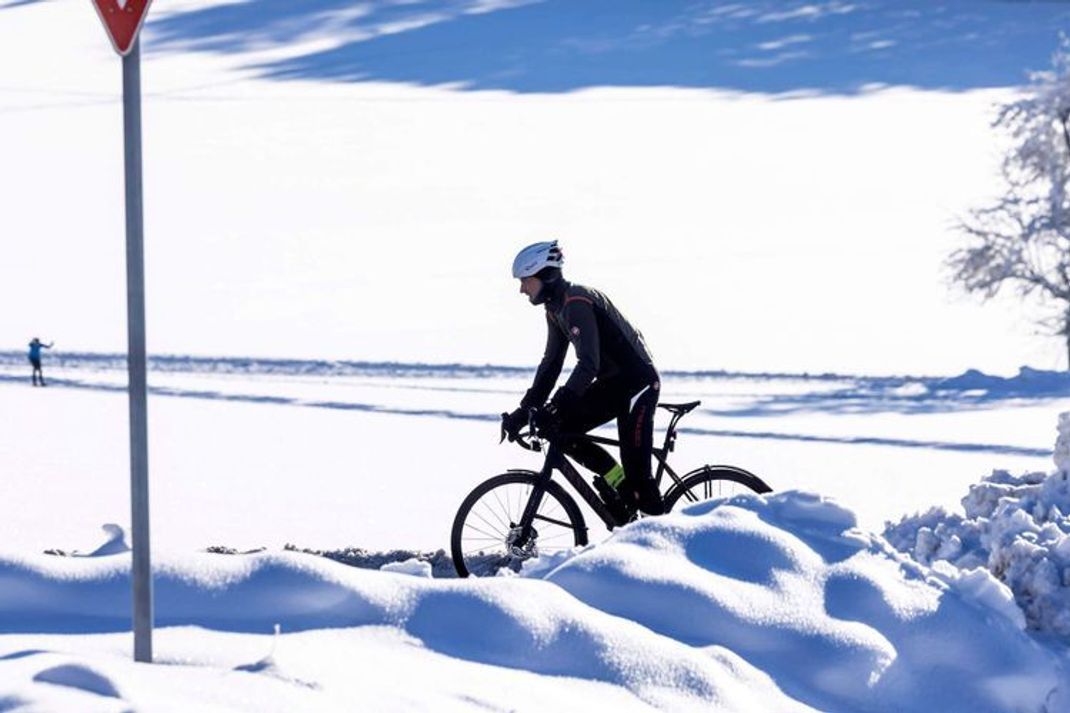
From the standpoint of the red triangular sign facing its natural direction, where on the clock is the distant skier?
The distant skier is roughly at 6 o'clock from the red triangular sign.

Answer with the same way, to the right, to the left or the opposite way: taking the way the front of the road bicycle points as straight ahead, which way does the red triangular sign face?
to the left

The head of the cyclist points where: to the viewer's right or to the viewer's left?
to the viewer's left

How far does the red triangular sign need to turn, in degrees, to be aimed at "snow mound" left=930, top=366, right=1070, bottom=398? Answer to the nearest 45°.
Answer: approximately 135° to its left

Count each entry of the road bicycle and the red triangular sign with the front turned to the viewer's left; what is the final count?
1

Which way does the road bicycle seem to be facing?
to the viewer's left

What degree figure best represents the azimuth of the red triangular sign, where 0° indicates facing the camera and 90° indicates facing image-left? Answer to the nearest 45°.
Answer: approximately 0°

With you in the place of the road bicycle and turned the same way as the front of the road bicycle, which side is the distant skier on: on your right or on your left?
on your right

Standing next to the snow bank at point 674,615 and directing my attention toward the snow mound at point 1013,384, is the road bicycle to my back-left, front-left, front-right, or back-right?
front-left

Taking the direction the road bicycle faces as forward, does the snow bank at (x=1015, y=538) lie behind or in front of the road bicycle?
behind

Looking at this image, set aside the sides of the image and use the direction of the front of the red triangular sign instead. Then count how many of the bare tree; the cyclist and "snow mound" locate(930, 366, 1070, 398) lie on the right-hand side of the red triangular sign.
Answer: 0

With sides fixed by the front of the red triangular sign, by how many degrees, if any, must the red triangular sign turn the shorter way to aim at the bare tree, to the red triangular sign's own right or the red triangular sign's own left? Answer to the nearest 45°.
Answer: approximately 135° to the red triangular sign's own left

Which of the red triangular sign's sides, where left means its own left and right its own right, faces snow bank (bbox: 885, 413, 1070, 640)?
left
